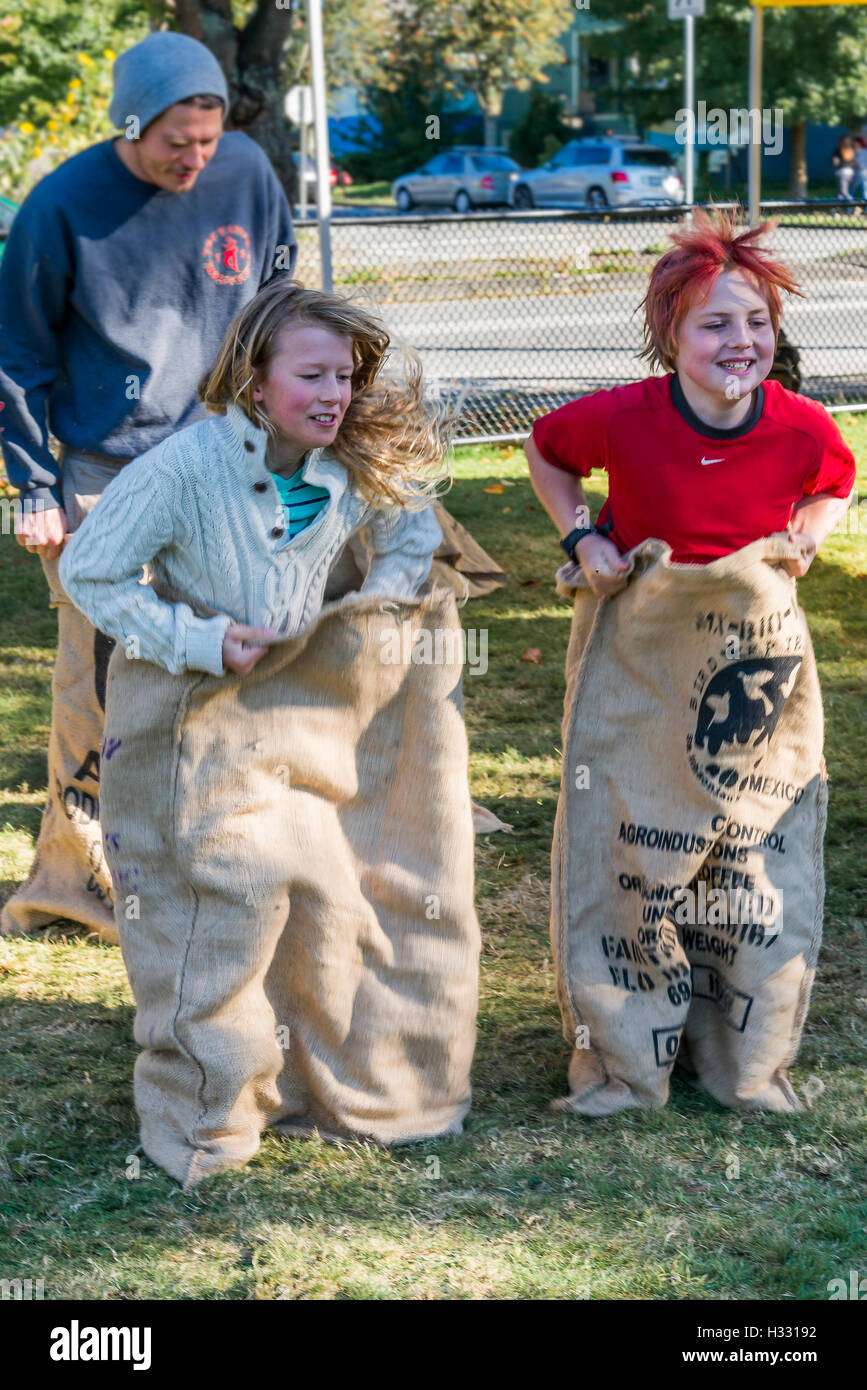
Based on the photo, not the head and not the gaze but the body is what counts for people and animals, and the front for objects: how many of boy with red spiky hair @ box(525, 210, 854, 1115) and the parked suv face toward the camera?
1

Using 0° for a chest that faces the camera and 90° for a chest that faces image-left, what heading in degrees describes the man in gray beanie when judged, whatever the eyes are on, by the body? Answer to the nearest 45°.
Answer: approximately 315°

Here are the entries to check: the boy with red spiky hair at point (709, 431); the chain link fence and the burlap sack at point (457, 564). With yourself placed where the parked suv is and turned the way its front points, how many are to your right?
0

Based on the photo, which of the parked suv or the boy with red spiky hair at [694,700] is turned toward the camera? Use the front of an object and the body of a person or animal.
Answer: the boy with red spiky hair

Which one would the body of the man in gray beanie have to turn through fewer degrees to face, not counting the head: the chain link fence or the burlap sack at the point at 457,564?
the burlap sack

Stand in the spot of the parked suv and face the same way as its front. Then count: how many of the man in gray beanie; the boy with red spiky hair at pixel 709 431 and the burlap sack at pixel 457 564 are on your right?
0

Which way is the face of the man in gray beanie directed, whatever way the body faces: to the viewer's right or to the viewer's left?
to the viewer's right

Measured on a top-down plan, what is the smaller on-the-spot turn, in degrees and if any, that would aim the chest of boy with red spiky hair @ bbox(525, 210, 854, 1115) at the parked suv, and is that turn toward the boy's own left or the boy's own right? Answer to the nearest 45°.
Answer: approximately 180°

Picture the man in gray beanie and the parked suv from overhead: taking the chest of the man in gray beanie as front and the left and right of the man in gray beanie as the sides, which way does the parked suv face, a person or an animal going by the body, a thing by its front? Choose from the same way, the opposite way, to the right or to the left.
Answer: the opposite way

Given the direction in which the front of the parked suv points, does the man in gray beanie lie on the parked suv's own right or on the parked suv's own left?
on the parked suv's own left

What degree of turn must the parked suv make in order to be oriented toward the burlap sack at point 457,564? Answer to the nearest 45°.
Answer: approximately 135° to its left

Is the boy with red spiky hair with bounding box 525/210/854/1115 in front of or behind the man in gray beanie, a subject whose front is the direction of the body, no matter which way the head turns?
in front

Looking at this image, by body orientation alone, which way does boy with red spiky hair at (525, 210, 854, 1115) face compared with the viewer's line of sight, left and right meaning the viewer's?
facing the viewer

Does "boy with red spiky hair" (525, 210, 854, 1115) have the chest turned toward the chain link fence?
no

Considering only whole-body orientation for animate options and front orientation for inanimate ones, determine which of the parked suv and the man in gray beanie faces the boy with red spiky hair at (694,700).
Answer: the man in gray beanie

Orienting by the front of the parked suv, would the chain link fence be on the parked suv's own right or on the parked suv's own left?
on the parked suv's own left

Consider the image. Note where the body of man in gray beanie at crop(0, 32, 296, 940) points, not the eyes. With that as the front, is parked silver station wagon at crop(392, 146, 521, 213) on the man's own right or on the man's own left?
on the man's own left
